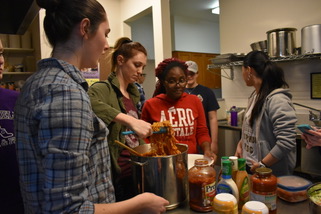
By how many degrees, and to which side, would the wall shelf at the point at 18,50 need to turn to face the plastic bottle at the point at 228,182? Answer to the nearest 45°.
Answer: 0° — it already faces it

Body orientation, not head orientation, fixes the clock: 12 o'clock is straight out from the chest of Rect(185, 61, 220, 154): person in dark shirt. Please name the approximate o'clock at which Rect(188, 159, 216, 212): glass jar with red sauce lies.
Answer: The glass jar with red sauce is roughly at 12 o'clock from the person in dark shirt.

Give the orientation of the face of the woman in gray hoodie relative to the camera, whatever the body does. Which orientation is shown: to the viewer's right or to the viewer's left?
to the viewer's left

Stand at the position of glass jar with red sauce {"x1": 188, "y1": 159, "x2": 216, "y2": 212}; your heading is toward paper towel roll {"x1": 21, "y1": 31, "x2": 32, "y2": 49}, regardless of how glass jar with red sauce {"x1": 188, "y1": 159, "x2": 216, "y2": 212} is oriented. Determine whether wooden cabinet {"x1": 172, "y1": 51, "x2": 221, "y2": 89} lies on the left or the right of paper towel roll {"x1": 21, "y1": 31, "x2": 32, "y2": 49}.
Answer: right

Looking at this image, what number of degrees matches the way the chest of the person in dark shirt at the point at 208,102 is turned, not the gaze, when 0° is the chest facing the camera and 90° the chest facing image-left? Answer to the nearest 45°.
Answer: approximately 0°

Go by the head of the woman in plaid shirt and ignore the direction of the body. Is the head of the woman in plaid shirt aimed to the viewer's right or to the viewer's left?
to the viewer's right

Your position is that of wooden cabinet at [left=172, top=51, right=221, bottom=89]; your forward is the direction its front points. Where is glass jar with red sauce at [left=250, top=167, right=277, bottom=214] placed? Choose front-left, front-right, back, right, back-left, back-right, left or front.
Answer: front

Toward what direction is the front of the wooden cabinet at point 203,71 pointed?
toward the camera

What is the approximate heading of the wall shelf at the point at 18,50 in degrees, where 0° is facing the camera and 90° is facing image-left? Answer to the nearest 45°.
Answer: approximately 0°
